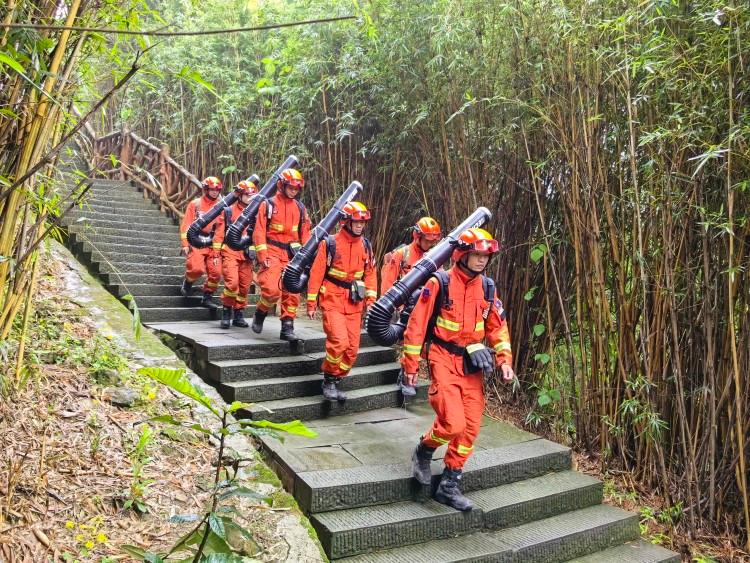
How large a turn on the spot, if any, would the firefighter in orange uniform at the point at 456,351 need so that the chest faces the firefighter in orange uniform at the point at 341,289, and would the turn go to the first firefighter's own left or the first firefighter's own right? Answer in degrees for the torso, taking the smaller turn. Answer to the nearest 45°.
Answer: approximately 180°

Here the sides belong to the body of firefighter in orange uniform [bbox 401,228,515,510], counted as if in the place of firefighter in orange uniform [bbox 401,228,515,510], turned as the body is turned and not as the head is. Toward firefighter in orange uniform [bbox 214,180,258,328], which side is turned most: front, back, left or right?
back

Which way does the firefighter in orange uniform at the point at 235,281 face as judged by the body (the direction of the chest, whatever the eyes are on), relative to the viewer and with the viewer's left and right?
facing the viewer and to the right of the viewer

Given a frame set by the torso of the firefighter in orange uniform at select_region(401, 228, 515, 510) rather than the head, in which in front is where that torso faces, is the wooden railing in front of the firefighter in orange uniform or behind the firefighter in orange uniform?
behind

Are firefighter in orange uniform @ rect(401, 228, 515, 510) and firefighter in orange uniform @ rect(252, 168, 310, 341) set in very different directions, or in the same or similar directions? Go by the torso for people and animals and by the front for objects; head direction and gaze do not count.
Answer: same or similar directions

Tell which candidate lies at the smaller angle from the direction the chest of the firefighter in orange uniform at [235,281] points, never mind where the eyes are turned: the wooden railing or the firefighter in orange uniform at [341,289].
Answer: the firefighter in orange uniform

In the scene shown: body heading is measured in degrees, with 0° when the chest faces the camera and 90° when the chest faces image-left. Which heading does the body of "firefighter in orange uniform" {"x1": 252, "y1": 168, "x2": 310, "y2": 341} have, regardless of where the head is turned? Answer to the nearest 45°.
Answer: approximately 315°

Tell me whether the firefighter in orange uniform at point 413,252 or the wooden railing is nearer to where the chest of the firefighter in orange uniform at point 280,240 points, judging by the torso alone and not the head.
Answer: the firefighter in orange uniform

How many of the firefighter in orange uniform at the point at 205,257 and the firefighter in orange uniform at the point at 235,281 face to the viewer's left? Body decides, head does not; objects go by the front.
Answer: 0

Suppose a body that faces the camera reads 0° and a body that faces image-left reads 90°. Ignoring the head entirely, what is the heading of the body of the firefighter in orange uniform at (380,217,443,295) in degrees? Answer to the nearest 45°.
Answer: approximately 315°

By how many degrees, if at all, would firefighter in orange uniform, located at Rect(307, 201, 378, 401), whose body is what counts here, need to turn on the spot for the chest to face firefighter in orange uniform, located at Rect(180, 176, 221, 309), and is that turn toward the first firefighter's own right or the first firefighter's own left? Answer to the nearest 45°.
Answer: approximately 180°
